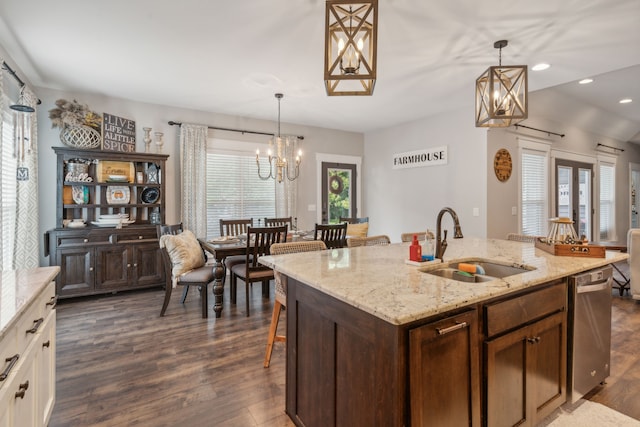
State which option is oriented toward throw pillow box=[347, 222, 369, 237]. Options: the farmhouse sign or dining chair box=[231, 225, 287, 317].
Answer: the farmhouse sign

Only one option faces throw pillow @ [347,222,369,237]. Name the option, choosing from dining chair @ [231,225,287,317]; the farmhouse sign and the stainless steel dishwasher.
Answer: the farmhouse sign

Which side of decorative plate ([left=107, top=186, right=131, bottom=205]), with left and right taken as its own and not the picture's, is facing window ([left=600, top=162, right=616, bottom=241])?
left

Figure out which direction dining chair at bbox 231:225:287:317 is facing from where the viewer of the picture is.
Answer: facing away from the viewer and to the left of the viewer

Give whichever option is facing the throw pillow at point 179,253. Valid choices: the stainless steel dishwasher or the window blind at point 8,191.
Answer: the window blind

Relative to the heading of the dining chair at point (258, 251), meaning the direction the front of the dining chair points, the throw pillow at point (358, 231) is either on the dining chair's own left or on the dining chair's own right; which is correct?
on the dining chair's own right

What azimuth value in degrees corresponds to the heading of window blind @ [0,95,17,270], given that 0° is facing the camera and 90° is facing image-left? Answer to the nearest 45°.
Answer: approximately 315°

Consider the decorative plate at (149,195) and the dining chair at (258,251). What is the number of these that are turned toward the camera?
1

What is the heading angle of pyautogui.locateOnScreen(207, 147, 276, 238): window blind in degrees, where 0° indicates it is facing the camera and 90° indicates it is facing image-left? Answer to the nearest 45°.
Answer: approximately 0°

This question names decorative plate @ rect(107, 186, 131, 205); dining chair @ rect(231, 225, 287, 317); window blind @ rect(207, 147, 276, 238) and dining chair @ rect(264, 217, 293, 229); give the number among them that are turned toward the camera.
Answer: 3
